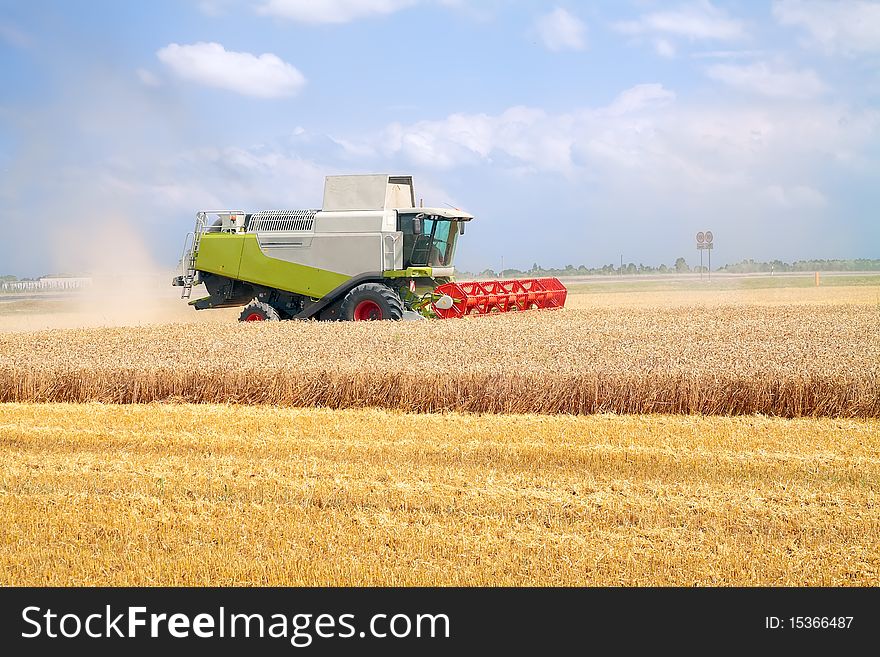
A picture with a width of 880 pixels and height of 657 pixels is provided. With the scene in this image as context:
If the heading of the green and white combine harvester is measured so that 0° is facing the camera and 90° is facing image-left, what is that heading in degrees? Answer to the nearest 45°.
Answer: approximately 315°
